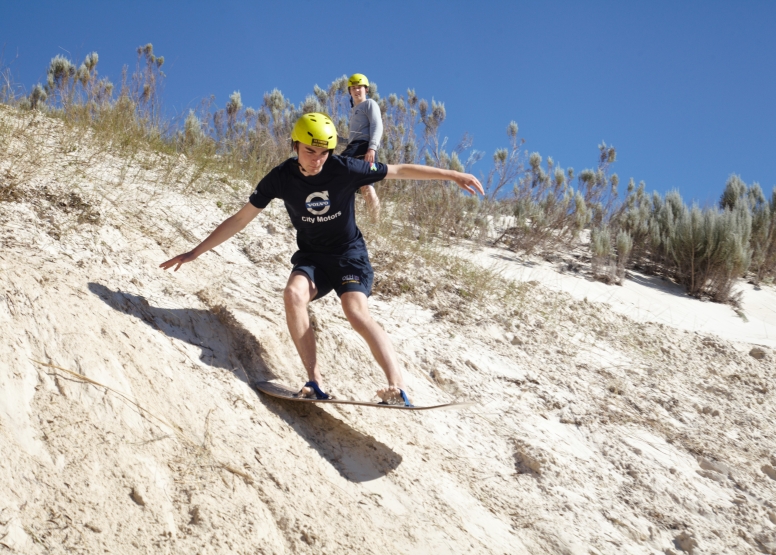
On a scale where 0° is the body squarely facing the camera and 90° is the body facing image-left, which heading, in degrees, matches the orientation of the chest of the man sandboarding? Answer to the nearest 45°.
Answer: approximately 0°

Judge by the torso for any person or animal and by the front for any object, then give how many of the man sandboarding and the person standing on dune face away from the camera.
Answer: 0

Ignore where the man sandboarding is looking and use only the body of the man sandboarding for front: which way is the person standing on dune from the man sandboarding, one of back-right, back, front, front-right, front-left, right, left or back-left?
back

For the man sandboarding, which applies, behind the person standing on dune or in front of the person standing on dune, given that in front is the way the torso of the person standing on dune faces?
in front
